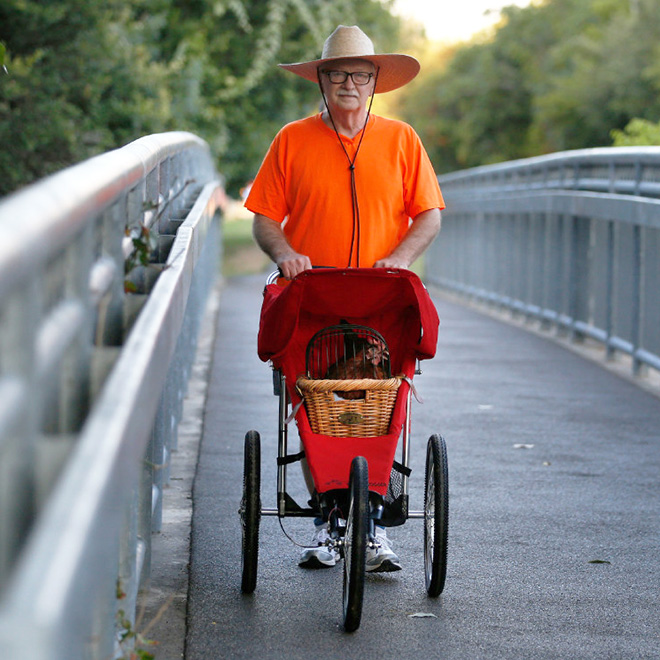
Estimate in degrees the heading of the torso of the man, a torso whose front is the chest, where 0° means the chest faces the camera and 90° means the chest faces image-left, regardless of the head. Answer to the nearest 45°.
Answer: approximately 0°

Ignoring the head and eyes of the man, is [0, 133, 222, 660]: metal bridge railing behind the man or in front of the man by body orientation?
in front

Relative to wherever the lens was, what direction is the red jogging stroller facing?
facing the viewer

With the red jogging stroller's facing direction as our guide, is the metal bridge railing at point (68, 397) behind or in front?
in front

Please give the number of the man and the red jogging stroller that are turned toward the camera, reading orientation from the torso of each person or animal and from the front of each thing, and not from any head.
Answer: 2
